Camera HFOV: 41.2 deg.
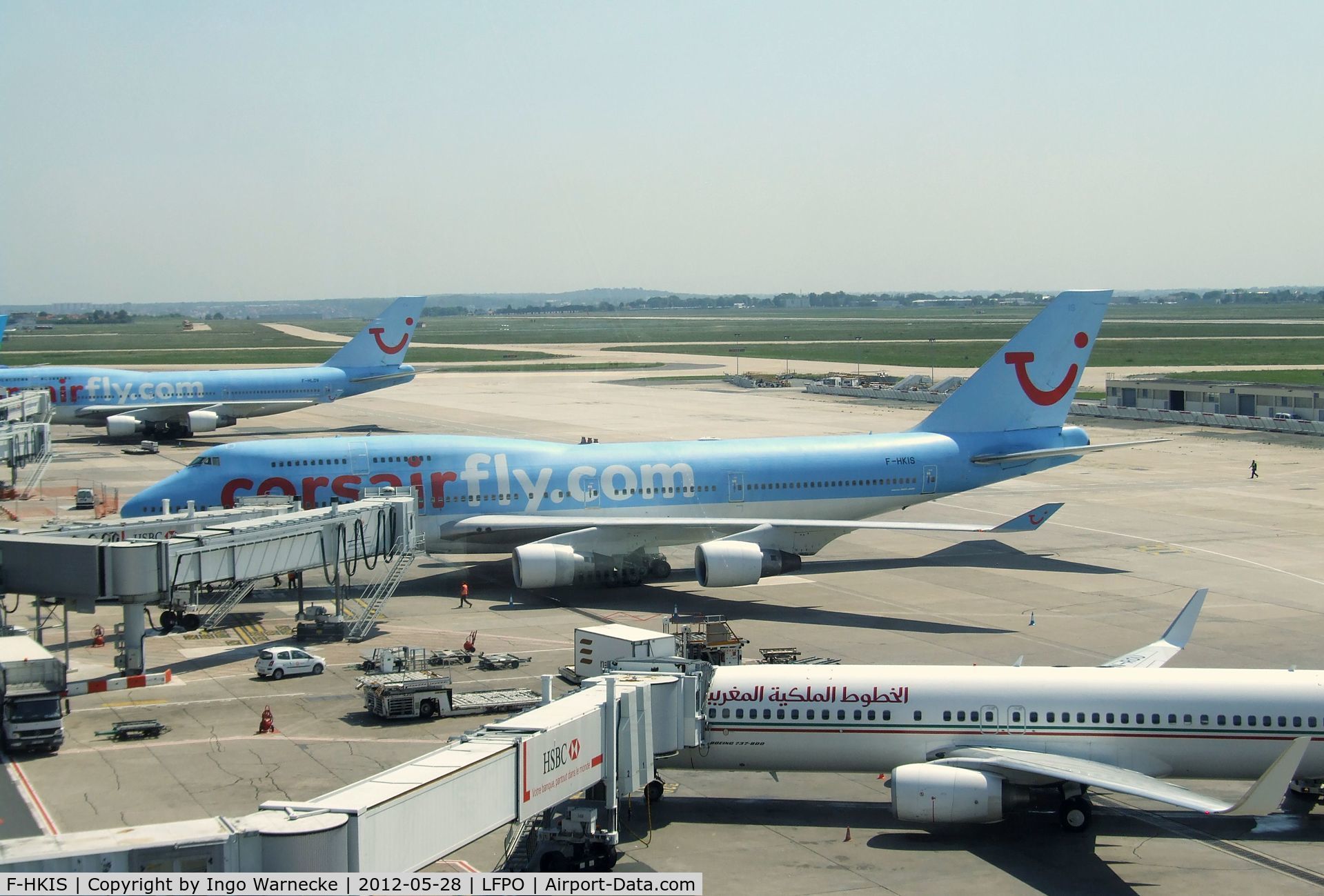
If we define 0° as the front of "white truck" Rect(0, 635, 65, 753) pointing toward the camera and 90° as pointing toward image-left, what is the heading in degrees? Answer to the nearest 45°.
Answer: approximately 0°

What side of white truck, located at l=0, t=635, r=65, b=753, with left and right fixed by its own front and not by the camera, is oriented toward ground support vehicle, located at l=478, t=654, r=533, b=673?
left

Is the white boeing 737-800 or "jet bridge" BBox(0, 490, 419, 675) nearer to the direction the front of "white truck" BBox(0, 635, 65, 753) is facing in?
the white boeing 737-800

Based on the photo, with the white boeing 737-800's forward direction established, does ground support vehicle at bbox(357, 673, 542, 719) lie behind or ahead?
ahead

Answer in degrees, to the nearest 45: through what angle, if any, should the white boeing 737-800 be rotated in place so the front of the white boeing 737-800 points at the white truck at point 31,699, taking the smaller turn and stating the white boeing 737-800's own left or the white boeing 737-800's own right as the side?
0° — it already faces it

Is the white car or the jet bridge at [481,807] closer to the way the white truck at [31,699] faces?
the jet bridge

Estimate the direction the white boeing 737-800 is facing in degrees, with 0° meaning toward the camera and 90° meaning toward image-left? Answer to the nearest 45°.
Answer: approximately 90°

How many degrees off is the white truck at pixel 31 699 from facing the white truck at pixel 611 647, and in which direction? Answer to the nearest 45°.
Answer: approximately 45° to its left

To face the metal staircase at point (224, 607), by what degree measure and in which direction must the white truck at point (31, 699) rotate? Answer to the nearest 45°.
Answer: approximately 135° to its left

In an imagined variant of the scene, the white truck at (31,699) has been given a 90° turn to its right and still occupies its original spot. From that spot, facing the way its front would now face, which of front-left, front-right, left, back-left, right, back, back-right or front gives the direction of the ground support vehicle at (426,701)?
back

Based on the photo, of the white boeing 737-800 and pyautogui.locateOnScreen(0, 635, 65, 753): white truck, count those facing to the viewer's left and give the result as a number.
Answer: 1
